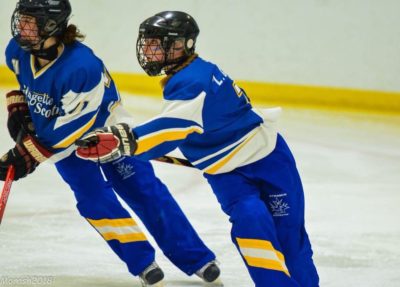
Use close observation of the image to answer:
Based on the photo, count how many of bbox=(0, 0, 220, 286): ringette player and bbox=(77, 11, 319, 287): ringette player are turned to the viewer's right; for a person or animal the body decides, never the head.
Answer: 0

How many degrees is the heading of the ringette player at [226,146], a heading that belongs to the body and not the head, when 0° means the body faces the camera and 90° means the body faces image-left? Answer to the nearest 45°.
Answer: approximately 90°
